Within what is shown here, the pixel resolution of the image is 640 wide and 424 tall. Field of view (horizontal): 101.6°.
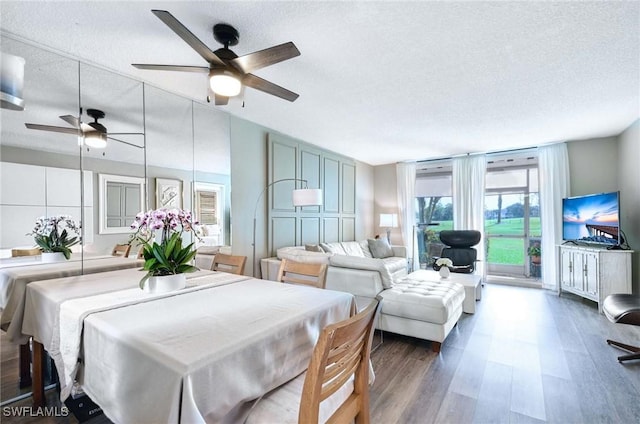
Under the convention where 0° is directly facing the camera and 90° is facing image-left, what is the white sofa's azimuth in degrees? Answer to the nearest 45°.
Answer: approximately 315°

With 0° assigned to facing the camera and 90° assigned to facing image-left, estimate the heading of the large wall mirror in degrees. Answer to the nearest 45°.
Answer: approximately 315°

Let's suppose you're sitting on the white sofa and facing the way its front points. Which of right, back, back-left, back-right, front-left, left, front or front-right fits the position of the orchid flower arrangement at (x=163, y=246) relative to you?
right

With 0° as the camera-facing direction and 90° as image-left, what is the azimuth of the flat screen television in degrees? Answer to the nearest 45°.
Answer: approximately 45°

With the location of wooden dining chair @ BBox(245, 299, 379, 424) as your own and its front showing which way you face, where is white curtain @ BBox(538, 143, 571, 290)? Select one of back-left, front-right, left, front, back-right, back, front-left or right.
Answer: right

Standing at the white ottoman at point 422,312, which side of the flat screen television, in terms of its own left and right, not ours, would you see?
front

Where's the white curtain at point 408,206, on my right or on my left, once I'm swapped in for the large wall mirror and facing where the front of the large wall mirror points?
on my left

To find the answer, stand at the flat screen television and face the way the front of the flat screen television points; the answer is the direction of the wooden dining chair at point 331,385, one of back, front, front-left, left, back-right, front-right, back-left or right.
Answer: front-left

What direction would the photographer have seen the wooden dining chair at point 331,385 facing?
facing away from the viewer and to the left of the viewer

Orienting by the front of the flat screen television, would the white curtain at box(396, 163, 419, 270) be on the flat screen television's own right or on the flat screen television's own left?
on the flat screen television's own right

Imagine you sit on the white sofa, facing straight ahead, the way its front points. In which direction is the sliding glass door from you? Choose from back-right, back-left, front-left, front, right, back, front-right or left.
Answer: left

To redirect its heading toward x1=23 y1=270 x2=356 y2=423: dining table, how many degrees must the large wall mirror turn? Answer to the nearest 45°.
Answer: approximately 45° to its right
